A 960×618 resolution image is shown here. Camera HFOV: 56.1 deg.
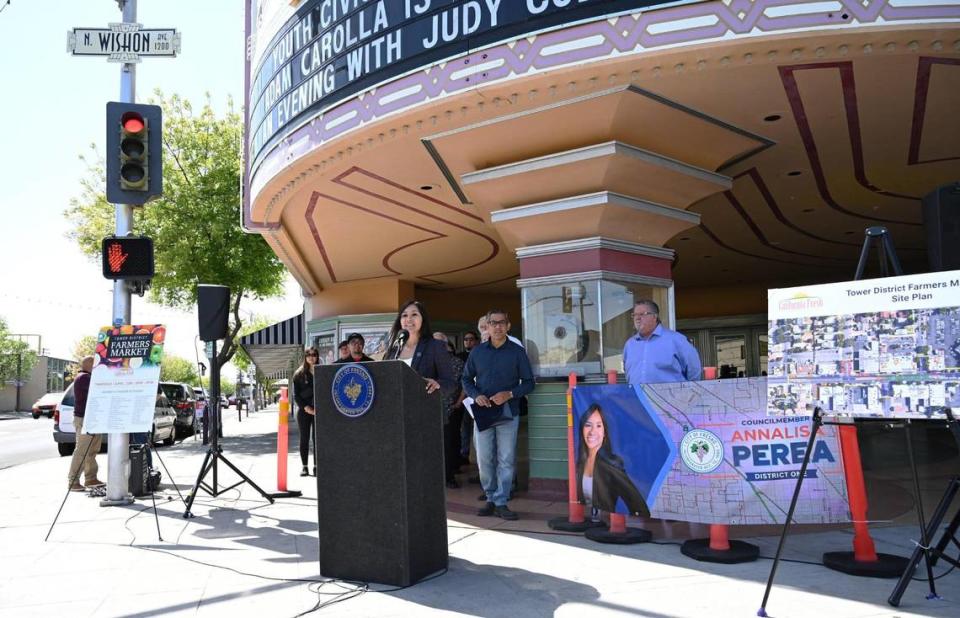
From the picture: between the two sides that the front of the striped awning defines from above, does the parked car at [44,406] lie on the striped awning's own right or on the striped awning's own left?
on the striped awning's own right

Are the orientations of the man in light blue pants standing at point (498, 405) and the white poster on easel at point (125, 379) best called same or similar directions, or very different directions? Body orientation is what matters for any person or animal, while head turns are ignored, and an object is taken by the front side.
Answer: same or similar directions

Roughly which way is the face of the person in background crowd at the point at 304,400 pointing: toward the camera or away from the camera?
toward the camera

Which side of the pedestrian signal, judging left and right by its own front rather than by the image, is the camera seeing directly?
front

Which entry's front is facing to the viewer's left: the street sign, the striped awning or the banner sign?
the striped awning

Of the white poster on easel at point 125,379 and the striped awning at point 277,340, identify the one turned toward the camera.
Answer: the white poster on easel

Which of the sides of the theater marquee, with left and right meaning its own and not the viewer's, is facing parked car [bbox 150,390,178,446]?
right

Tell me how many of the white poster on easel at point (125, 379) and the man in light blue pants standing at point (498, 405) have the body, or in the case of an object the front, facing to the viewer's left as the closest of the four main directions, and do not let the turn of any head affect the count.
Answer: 0

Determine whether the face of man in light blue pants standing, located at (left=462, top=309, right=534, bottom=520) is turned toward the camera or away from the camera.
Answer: toward the camera

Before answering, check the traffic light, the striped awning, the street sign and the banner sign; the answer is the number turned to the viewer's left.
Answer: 1

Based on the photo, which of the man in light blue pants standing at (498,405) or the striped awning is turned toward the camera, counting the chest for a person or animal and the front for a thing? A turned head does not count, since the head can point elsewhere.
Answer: the man in light blue pants standing

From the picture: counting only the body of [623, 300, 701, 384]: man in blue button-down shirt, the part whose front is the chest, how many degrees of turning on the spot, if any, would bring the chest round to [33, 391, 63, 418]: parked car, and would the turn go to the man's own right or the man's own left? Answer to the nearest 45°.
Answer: approximately 90° to the man's own right

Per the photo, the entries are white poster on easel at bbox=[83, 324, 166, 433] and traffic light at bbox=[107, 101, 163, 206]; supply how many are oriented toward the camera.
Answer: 2

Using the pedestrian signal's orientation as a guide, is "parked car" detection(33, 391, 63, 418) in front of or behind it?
behind

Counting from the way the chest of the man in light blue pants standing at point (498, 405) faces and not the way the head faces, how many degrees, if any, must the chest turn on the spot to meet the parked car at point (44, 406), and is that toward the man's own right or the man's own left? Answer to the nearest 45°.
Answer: approximately 135° to the man's own right

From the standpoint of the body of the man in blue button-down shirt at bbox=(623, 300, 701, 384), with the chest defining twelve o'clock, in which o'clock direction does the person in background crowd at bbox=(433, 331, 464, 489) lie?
The person in background crowd is roughly at 3 o'clock from the man in blue button-down shirt.

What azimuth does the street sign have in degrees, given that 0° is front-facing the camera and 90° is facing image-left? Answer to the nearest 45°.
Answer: approximately 0°

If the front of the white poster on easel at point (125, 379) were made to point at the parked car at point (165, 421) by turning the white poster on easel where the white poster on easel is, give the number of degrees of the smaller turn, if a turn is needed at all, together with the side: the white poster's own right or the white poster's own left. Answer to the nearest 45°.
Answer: approximately 180°

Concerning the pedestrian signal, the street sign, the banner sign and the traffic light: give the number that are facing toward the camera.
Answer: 4

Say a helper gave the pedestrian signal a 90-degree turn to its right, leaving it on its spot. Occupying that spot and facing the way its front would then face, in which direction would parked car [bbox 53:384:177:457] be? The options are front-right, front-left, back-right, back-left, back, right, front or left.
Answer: right
